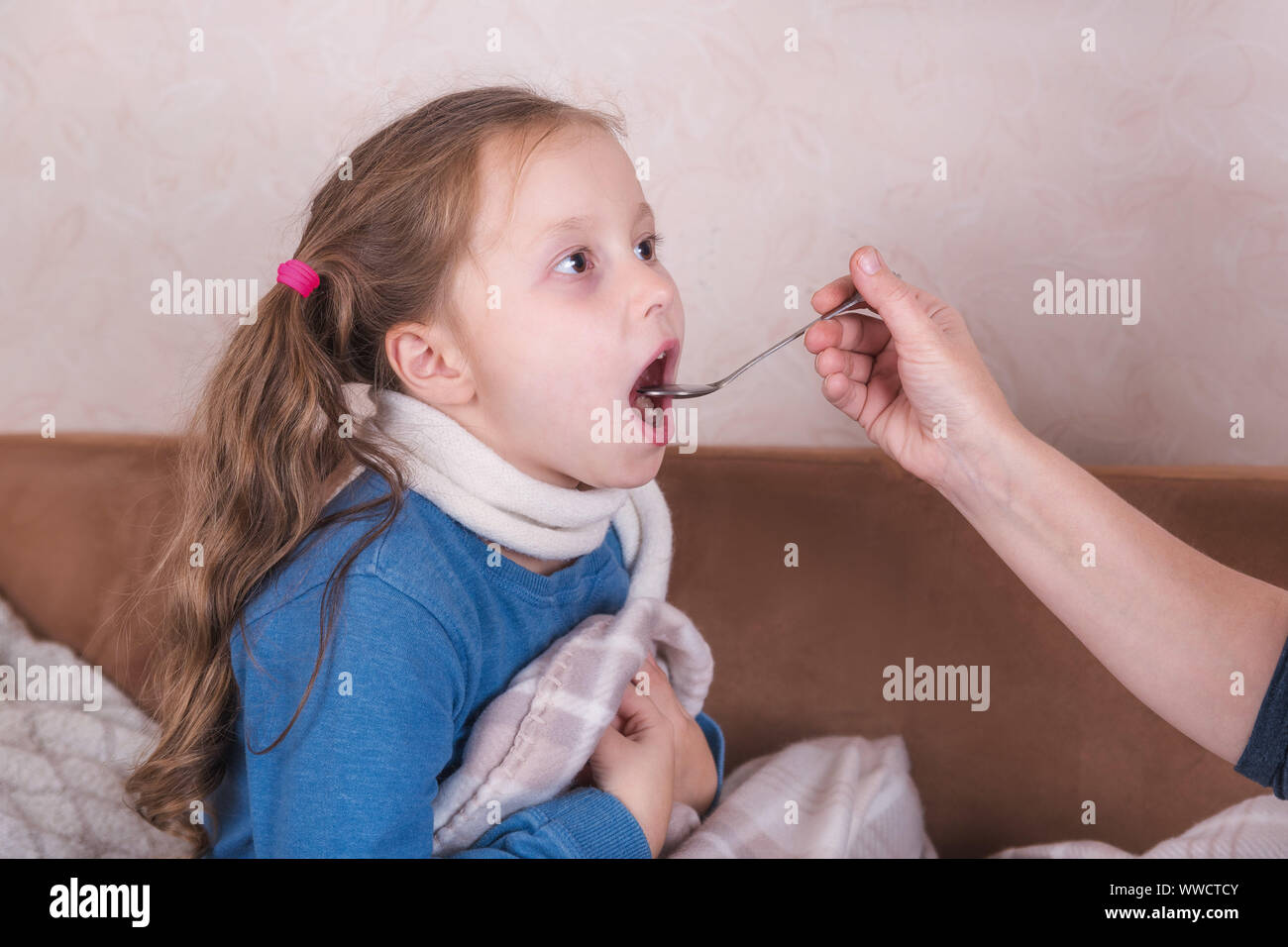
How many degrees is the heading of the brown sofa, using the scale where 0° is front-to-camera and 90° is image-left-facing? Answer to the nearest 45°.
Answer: approximately 0°
